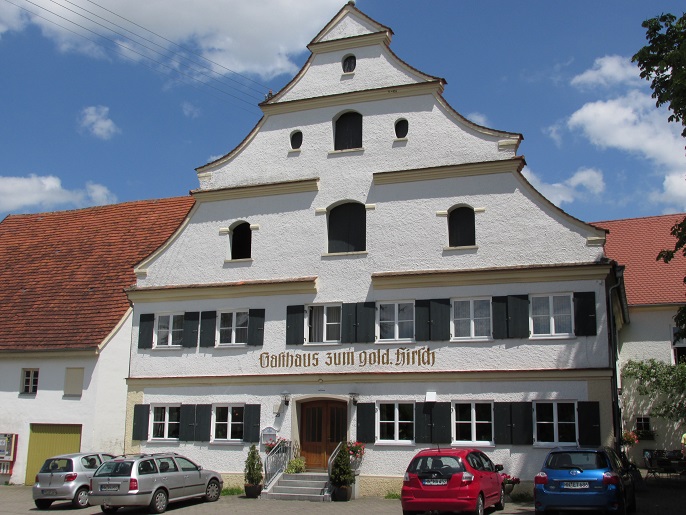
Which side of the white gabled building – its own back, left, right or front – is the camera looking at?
front

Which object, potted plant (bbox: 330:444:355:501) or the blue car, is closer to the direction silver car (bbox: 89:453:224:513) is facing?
the potted plant

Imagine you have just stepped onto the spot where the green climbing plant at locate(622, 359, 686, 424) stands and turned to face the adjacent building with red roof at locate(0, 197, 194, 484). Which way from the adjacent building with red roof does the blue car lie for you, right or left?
left

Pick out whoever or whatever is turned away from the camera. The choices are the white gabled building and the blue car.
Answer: the blue car

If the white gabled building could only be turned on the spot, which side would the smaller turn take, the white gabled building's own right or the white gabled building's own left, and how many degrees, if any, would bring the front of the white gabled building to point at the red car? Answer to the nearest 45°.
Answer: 0° — it already faces it

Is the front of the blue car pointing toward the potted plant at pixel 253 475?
no

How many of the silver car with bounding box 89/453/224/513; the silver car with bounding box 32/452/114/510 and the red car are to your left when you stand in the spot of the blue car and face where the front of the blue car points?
3

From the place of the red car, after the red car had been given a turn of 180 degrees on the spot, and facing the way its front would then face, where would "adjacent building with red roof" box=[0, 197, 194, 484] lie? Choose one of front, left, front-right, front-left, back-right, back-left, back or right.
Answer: right

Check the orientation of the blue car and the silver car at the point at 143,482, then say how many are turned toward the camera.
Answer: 0

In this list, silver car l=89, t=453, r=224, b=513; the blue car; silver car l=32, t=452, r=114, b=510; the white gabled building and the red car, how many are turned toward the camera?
1

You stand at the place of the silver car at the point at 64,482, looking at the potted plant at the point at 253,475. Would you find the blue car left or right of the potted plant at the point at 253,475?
right

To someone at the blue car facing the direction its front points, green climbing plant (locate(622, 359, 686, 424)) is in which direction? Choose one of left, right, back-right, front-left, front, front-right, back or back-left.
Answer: front

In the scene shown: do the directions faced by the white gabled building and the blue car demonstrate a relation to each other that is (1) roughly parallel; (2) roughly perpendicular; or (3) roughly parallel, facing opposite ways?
roughly parallel, facing opposite ways

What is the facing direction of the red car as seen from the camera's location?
facing away from the viewer and to the right of the viewer

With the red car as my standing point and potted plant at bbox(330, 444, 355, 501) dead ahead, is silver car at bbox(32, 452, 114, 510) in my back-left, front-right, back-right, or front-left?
front-left

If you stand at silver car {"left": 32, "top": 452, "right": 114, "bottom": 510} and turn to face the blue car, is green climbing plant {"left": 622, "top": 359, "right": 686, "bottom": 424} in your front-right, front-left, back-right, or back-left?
front-left

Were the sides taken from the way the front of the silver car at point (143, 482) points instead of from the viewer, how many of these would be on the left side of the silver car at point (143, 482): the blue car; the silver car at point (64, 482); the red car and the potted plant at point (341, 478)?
1

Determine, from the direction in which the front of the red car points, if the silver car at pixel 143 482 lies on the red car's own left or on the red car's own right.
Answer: on the red car's own left

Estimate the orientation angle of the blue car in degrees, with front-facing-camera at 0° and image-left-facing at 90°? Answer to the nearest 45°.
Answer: approximately 180°

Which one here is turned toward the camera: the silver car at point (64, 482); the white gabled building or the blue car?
the white gabled building

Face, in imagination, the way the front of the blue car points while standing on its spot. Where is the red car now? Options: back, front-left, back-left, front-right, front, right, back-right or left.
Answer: left
